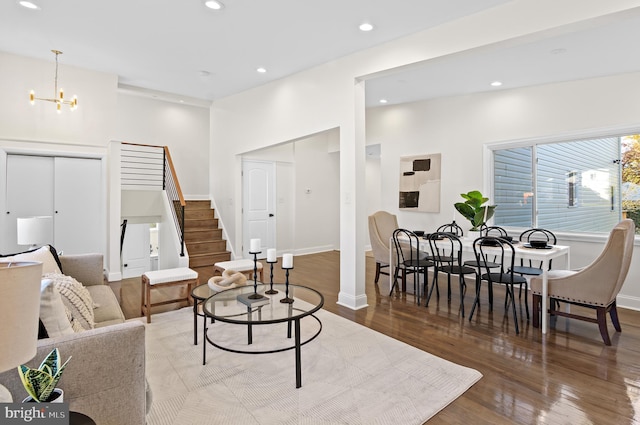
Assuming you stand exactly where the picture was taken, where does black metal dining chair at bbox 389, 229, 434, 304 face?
facing away from the viewer and to the right of the viewer

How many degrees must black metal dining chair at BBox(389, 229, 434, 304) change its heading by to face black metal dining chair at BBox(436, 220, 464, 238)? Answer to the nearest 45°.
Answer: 0° — it already faces it

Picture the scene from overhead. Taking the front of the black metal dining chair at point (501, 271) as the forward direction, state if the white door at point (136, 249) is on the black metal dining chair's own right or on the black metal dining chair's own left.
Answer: on the black metal dining chair's own left

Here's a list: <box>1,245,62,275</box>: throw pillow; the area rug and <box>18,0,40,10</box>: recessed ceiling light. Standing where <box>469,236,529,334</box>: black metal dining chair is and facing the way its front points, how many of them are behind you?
3

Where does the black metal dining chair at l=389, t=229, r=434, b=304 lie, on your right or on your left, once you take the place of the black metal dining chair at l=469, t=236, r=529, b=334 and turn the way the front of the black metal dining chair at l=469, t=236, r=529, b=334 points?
on your left

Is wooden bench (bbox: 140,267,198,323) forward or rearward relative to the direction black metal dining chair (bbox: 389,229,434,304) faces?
rearward

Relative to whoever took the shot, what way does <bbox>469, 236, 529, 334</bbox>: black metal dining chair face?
facing away from the viewer and to the right of the viewer
